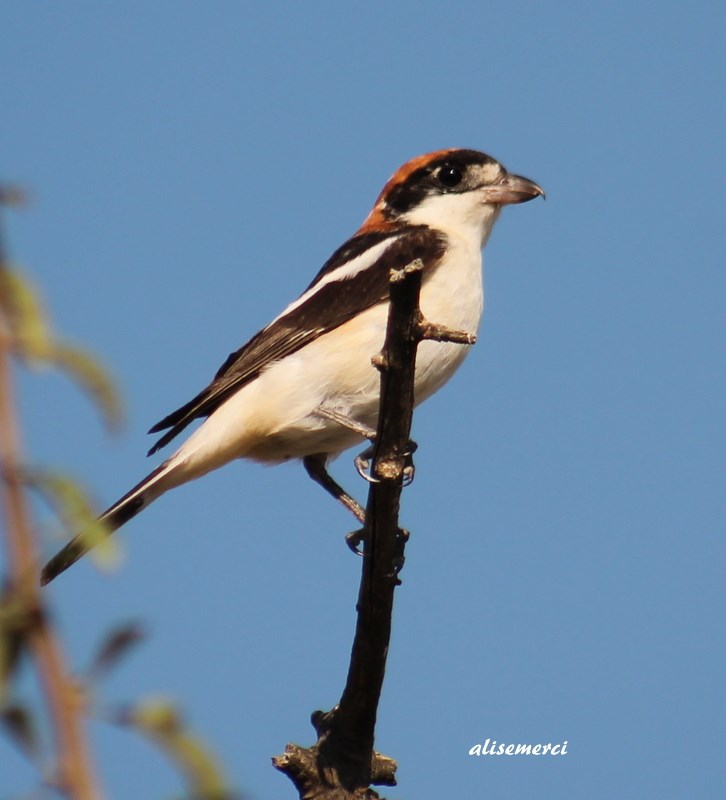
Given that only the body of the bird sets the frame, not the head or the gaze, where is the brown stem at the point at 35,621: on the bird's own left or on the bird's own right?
on the bird's own right

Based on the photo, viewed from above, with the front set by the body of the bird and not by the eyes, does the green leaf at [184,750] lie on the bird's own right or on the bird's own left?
on the bird's own right

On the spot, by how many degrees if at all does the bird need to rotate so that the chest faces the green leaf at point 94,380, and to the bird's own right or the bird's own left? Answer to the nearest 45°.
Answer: approximately 90° to the bird's own right

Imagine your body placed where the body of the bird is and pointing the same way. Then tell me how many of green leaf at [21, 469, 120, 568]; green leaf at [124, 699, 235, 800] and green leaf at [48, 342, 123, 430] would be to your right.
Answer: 3

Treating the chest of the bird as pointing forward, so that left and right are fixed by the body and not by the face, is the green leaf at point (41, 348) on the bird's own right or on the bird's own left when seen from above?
on the bird's own right

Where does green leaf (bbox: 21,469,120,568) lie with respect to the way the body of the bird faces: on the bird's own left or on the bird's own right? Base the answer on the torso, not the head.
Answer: on the bird's own right

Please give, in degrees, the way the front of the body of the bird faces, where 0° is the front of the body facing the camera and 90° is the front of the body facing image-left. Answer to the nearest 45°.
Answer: approximately 270°
